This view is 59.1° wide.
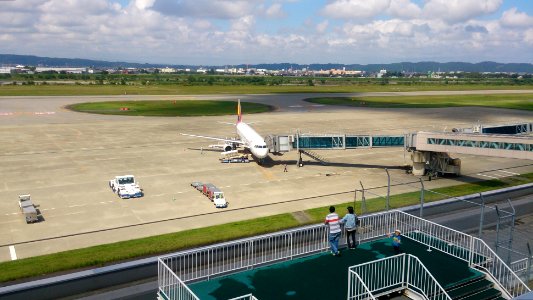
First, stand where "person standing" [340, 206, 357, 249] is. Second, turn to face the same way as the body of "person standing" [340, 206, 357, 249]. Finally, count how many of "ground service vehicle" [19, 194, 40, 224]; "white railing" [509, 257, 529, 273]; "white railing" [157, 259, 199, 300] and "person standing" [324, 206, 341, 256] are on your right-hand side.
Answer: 1

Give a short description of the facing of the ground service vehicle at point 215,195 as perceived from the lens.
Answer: facing the viewer and to the right of the viewer

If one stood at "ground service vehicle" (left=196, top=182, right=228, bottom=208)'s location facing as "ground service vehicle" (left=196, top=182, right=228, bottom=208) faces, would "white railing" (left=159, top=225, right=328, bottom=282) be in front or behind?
in front

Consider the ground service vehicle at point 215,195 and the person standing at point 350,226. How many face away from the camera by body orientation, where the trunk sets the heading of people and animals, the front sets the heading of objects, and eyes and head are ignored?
1

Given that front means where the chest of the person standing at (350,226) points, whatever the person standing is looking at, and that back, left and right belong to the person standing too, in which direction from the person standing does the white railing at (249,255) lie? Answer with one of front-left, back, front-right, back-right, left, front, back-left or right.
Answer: left

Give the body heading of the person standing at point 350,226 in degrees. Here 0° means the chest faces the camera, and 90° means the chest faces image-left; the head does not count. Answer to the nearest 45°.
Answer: approximately 180°

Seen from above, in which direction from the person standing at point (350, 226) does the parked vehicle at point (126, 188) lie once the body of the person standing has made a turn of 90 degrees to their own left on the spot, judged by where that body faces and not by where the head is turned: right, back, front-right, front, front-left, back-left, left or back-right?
front-right

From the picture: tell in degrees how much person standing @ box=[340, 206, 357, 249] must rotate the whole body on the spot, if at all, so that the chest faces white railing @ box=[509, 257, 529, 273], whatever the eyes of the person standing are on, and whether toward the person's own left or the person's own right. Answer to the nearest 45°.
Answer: approximately 90° to the person's own right

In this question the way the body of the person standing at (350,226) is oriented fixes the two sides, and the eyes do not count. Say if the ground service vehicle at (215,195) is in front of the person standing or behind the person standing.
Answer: in front

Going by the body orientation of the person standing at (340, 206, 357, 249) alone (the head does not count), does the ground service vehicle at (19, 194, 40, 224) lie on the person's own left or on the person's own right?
on the person's own left

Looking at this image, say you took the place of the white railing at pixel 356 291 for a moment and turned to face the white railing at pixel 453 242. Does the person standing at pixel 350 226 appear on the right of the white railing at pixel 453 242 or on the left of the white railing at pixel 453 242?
left

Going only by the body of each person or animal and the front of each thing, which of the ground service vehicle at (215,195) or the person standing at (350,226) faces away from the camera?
the person standing

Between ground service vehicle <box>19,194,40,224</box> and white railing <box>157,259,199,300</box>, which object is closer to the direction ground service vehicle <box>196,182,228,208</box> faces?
the white railing

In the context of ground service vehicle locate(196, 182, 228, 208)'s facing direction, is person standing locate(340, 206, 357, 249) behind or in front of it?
in front
